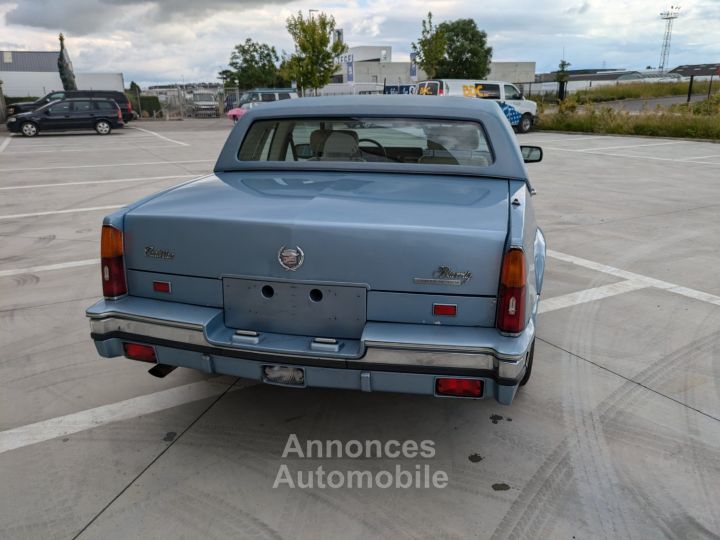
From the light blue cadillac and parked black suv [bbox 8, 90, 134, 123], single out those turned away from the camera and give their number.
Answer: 1

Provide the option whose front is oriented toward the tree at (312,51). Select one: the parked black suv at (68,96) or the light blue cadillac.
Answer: the light blue cadillac

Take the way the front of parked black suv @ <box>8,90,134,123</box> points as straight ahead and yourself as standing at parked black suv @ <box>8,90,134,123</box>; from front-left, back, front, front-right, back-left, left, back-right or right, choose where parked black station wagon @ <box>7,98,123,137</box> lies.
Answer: left

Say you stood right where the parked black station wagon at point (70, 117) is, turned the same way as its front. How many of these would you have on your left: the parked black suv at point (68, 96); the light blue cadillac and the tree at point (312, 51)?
1

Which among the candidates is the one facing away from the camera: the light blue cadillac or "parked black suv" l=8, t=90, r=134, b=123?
the light blue cadillac

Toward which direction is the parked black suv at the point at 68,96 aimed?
to the viewer's left

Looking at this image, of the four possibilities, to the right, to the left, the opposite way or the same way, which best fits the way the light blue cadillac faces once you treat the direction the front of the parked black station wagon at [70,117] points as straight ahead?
to the right

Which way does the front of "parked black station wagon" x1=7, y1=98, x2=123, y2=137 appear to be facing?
to the viewer's left

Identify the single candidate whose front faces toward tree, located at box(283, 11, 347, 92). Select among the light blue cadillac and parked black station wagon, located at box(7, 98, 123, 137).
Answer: the light blue cadillac

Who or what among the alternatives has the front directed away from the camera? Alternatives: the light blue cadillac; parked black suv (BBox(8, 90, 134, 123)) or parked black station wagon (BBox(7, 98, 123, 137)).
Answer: the light blue cadillac

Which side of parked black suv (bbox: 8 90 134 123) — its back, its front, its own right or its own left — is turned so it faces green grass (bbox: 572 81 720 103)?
back

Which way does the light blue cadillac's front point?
away from the camera

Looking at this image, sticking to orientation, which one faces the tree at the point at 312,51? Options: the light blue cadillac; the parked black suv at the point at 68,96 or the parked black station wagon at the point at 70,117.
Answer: the light blue cadillac
